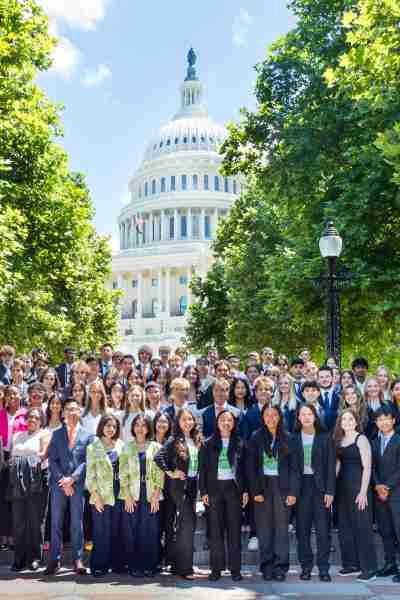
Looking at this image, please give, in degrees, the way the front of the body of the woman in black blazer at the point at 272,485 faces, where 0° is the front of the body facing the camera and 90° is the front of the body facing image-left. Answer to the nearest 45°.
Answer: approximately 0°

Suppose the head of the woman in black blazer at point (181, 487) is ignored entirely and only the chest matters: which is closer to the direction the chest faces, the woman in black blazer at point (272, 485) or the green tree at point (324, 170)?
the woman in black blazer

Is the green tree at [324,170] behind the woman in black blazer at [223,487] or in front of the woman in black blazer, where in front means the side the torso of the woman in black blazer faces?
behind

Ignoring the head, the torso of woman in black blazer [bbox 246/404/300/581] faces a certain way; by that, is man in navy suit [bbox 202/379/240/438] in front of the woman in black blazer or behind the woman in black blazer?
behind

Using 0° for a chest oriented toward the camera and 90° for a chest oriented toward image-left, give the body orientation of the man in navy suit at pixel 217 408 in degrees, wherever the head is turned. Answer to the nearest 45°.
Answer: approximately 0°

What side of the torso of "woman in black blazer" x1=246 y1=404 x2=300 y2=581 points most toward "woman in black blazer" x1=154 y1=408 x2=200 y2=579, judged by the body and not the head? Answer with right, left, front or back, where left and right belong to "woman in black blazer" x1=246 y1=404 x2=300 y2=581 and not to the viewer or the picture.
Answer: right

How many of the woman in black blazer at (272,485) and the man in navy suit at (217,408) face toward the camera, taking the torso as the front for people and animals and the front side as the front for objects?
2

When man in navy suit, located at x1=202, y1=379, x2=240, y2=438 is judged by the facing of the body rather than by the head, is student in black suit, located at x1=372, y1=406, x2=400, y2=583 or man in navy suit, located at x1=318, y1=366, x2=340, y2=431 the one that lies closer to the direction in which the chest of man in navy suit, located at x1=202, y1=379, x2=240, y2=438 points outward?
the student in black suit

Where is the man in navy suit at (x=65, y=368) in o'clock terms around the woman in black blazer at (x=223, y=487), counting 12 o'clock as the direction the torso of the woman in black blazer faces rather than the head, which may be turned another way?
The man in navy suit is roughly at 5 o'clock from the woman in black blazer.
